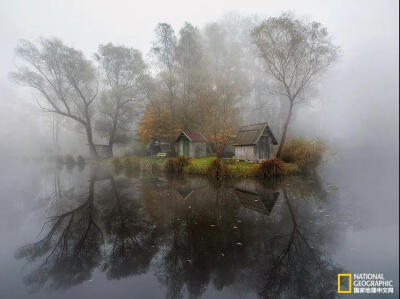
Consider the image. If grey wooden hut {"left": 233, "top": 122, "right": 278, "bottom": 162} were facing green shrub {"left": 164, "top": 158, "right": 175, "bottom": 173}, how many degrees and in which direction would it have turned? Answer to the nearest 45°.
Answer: approximately 135° to its right

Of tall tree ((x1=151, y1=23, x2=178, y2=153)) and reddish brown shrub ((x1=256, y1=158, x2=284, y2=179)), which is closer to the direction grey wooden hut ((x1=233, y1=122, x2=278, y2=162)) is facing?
the reddish brown shrub

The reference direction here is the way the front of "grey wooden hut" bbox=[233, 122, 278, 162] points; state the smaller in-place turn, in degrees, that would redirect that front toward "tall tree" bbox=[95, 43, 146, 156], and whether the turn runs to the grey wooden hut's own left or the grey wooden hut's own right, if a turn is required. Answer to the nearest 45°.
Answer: approximately 135° to the grey wooden hut's own right

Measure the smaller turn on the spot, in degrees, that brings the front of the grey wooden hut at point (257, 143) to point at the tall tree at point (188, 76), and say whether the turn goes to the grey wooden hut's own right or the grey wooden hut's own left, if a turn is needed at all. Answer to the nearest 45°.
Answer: approximately 180°

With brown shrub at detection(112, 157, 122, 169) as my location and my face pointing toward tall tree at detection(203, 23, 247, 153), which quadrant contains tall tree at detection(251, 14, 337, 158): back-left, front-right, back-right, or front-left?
front-right

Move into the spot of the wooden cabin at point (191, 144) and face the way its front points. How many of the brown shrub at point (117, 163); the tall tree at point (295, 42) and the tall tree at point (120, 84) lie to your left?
1

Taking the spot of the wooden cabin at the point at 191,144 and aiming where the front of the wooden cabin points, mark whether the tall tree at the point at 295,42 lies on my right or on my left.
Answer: on my left

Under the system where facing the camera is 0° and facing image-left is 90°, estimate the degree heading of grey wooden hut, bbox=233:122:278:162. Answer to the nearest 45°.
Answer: approximately 315°

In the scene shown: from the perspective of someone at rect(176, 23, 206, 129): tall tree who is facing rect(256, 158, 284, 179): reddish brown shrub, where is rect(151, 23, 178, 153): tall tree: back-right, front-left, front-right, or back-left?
back-right

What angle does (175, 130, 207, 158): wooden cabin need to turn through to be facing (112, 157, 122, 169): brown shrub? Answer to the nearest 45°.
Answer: approximately 45° to its right

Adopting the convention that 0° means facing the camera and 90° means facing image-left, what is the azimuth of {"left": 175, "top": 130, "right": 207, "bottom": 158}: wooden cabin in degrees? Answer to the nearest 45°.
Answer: approximately 45°

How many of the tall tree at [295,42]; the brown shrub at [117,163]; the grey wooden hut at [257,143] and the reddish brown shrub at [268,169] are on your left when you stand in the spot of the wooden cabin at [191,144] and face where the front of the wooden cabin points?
3

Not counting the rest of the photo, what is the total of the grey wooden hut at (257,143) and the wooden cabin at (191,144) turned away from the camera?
0
